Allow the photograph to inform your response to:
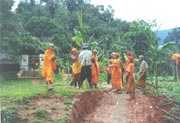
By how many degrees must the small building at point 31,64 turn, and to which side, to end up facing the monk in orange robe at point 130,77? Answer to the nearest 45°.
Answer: approximately 45° to its left

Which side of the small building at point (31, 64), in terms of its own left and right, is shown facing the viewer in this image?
front

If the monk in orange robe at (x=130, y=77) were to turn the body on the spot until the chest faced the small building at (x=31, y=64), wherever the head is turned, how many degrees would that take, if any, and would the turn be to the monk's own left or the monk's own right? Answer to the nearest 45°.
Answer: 0° — they already face it

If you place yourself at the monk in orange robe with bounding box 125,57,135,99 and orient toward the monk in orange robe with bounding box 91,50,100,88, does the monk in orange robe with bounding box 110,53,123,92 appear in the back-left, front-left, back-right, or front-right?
front-right

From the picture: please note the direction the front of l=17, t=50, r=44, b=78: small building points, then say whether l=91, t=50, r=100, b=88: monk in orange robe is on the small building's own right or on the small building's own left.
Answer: on the small building's own left

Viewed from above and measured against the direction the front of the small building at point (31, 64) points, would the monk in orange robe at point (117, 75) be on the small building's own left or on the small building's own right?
on the small building's own left

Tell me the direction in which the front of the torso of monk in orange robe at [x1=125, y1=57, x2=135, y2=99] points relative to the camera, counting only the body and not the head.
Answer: to the viewer's left

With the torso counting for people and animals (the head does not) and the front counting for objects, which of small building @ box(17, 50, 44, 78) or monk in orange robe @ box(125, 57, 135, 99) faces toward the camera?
the small building
